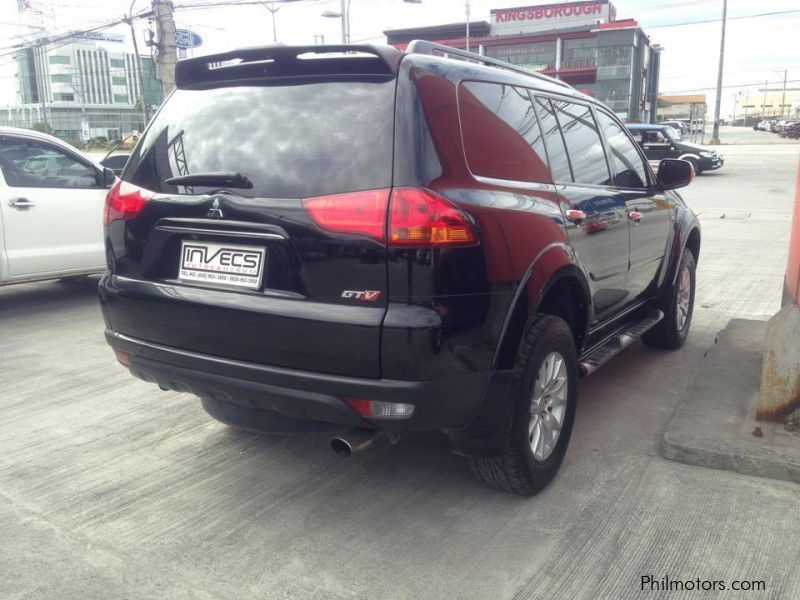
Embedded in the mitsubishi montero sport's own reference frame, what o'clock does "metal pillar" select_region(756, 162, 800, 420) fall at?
The metal pillar is roughly at 3 o'clock from the mitsubishi montero sport.

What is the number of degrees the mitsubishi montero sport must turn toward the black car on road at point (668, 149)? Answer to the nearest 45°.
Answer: approximately 45° to its left

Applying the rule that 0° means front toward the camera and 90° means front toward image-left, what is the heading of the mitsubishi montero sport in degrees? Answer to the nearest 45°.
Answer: approximately 225°

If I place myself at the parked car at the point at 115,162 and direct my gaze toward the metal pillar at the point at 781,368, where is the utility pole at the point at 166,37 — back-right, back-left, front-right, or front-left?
back-left

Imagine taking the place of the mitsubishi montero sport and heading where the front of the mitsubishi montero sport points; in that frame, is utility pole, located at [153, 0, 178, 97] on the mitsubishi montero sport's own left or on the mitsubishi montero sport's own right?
on the mitsubishi montero sport's own left

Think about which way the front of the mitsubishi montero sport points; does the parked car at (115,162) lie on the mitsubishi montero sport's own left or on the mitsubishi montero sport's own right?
on the mitsubishi montero sport's own left
